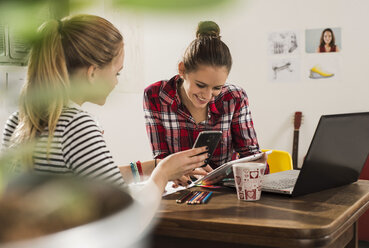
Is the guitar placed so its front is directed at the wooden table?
yes

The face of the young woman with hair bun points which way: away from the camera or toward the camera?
toward the camera

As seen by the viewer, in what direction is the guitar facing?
toward the camera

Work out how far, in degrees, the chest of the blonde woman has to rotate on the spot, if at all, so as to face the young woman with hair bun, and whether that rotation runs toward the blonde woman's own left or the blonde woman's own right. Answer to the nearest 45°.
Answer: approximately 45° to the blonde woman's own left

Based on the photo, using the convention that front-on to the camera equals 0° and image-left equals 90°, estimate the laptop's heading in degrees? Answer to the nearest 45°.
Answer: approximately 135°

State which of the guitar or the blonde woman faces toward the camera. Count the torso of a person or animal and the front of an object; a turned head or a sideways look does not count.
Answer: the guitar

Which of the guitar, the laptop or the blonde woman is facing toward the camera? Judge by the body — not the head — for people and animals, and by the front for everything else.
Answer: the guitar

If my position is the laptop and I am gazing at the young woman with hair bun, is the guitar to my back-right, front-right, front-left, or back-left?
front-right

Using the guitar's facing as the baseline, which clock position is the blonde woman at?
The blonde woman is roughly at 12 o'clock from the guitar.

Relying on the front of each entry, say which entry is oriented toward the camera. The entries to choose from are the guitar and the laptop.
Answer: the guitar

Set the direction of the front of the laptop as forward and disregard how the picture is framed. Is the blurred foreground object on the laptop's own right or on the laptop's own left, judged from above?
on the laptop's own left

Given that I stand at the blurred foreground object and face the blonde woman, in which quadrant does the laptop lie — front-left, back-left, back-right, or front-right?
front-right

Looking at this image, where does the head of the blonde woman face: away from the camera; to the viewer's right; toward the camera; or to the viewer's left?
to the viewer's right

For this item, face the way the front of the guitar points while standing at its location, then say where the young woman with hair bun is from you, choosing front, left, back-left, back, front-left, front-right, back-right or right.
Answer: front

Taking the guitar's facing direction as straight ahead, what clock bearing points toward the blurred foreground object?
The blurred foreground object is roughly at 12 o'clock from the guitar.

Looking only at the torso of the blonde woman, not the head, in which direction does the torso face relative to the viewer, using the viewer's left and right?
facing away from the viewer and to the right of the viewer
